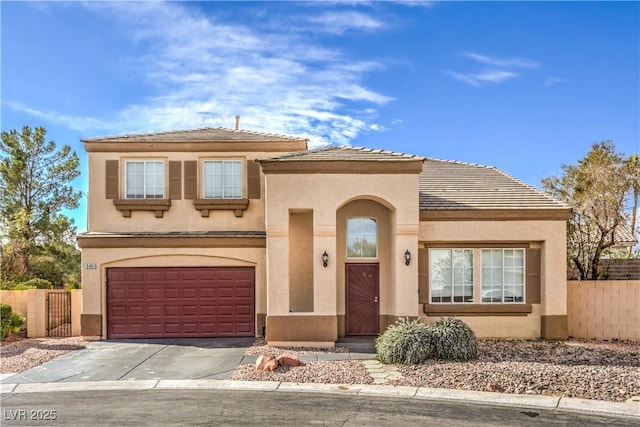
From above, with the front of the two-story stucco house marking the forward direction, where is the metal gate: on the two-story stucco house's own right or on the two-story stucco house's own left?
on the two-story stucco house's own right

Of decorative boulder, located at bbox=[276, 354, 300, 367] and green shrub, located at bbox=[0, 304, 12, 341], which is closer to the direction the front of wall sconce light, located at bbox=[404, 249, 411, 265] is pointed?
the decorative boulder

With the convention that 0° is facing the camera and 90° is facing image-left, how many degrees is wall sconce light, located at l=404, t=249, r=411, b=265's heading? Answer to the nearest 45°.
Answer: approximately 0°

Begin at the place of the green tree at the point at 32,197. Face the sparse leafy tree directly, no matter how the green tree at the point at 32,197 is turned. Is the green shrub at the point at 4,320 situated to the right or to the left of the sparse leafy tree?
right

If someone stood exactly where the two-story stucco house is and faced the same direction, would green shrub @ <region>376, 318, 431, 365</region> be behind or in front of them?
in front

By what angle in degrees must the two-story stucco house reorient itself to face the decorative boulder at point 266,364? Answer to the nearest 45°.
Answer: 0° — it already faces it

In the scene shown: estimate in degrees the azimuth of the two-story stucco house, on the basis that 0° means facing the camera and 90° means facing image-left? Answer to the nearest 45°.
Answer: approximately 0°

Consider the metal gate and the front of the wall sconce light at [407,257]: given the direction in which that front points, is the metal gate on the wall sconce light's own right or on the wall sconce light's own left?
on the wall sconce light's own right
